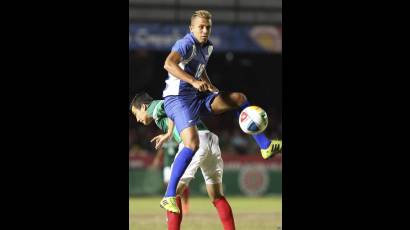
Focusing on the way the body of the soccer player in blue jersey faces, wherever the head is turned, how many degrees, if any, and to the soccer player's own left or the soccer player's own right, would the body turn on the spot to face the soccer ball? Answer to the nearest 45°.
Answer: approximately 45° to the soccer player's own left

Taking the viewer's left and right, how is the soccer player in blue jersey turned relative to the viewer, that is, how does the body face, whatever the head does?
facing the viewer and to the right of the viewer
